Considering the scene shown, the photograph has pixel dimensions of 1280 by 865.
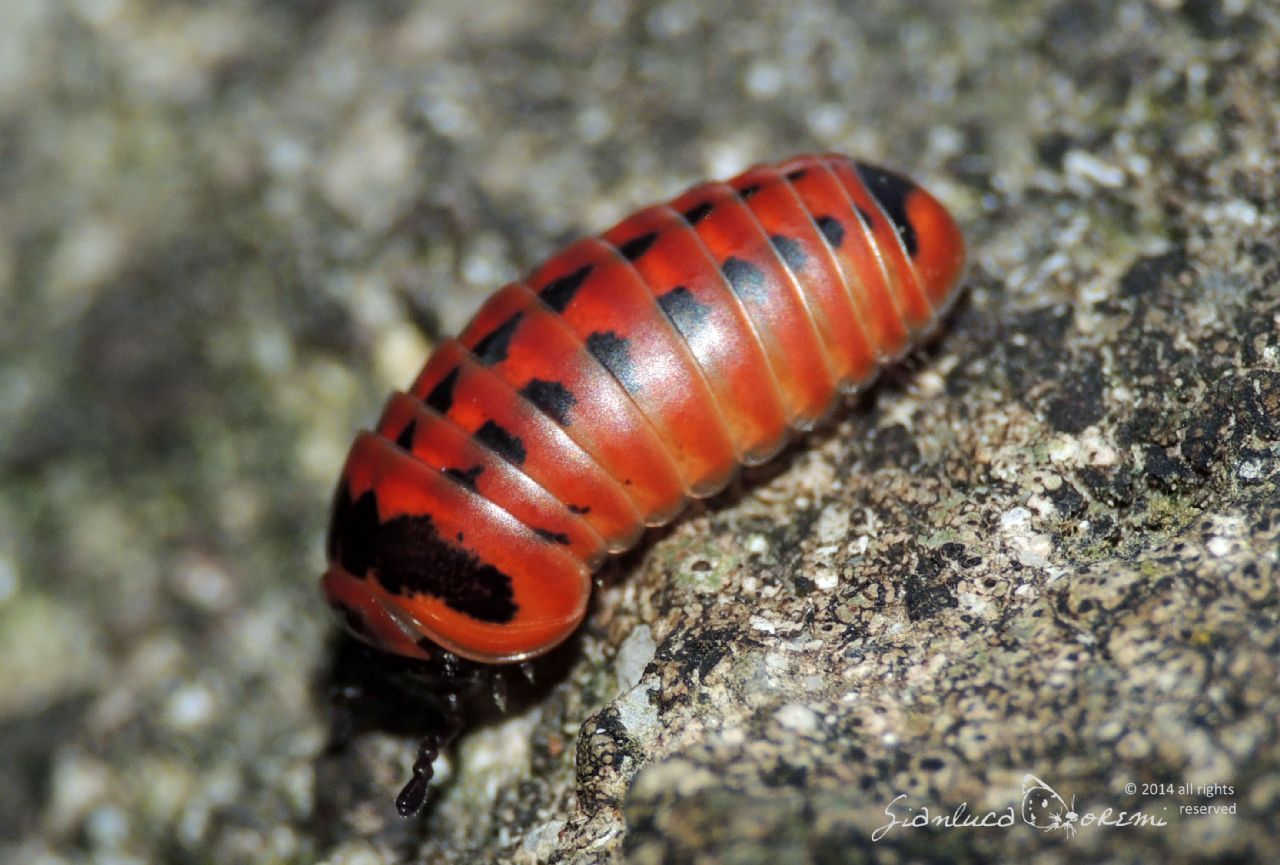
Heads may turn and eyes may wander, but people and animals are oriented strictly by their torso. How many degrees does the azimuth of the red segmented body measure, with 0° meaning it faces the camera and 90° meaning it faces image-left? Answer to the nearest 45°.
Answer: approximately 45°
